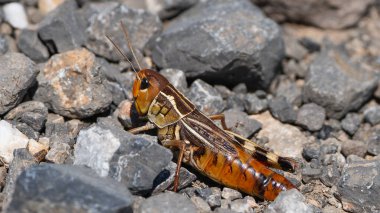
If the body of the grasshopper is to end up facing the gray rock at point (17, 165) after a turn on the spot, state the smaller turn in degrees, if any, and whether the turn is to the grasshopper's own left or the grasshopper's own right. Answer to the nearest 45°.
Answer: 0° — it already faces it

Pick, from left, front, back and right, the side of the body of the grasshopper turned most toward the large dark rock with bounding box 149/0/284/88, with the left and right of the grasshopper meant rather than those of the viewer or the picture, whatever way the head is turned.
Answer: right

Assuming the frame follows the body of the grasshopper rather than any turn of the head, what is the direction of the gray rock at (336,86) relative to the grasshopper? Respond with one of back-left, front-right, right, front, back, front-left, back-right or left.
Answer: back-right

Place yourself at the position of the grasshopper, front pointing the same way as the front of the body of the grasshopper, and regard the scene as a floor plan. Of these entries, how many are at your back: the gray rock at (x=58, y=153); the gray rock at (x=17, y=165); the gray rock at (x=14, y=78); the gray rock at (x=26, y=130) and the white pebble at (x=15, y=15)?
0

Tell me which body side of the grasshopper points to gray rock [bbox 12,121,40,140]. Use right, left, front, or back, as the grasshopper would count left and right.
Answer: front

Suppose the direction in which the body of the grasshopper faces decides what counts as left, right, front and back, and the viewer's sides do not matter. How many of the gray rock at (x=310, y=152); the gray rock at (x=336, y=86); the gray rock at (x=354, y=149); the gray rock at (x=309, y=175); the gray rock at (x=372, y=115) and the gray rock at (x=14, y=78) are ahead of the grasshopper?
1

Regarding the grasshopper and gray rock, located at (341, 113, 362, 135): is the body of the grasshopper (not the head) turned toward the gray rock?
no

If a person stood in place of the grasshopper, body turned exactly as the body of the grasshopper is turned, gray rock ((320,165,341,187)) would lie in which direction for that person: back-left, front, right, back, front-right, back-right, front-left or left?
back

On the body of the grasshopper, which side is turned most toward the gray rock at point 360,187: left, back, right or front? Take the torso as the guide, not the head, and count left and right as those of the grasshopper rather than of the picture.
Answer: back

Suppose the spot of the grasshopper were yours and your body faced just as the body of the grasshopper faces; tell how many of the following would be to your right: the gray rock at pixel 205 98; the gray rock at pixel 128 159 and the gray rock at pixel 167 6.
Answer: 2

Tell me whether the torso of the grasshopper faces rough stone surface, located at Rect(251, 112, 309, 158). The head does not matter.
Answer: no

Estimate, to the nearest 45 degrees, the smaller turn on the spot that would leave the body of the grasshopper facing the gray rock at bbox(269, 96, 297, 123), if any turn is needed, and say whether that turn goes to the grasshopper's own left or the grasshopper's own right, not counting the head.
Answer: approximately 135° to the grasshopper's own right

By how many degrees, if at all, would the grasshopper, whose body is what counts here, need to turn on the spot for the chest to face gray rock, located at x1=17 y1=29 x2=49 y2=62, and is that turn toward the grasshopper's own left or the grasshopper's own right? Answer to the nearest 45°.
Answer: approximately 45° to the grasshopper's own right

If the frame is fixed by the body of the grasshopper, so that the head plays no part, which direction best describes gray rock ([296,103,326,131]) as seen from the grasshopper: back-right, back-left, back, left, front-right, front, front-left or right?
back-right

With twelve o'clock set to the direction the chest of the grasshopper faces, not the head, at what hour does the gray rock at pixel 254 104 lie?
The gray rock is roughly at 4 o'clock from the grasshopper.

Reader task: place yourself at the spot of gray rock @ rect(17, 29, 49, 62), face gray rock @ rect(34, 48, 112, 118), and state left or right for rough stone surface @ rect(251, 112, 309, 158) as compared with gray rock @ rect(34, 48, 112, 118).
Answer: left

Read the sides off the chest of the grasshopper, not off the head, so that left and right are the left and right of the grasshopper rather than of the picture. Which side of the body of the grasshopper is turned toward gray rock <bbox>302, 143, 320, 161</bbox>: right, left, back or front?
back

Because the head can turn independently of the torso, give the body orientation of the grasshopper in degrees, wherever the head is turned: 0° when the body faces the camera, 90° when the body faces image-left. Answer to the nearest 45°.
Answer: approximately 90°
